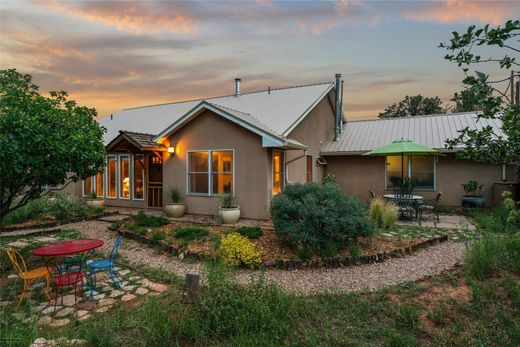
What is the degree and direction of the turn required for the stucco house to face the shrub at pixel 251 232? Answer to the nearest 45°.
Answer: approximately 45° to its left

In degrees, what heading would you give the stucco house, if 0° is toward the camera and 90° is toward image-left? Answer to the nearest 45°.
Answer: approximately 45°

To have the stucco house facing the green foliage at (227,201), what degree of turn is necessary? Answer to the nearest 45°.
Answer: approximately 45° to its left

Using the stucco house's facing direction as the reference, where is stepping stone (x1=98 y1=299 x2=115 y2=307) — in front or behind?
in front

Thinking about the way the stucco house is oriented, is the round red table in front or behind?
in front
